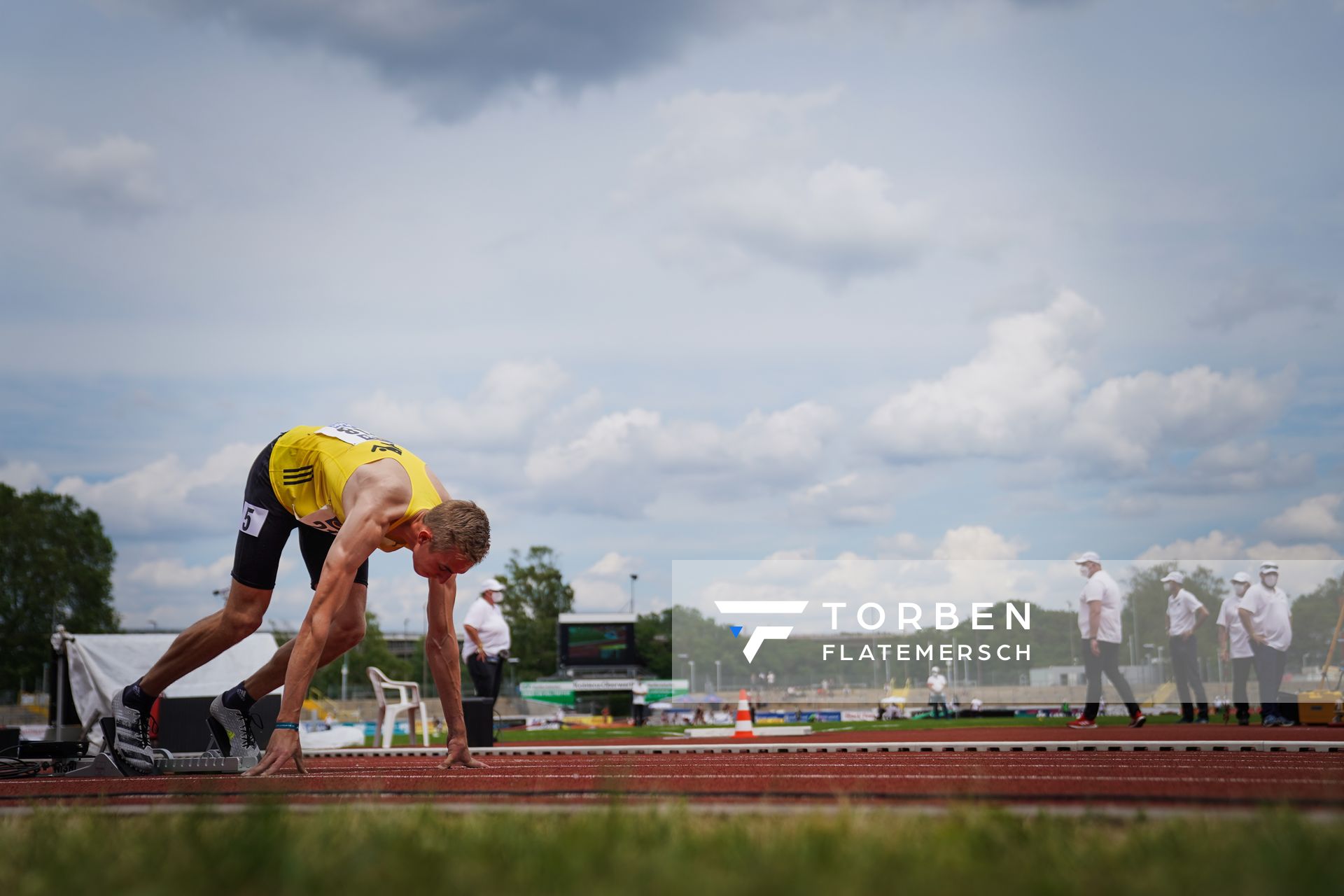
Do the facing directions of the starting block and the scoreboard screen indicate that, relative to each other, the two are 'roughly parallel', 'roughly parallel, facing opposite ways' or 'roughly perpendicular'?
roughly perpendicular

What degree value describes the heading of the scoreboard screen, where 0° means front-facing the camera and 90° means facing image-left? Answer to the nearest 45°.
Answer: approximately 0°

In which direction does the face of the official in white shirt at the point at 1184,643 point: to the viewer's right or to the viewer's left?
to the viewer's left

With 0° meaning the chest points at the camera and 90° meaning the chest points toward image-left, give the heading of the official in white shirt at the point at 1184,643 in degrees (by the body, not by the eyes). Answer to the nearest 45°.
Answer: approximately 45°

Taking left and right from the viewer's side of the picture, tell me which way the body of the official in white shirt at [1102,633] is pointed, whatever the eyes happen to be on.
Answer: facing to the left of the viewer

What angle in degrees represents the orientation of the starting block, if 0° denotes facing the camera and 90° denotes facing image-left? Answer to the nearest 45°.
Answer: approximately 270°

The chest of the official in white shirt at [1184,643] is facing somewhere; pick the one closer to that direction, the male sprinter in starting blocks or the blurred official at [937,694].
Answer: the male sprinter in starting blocks
